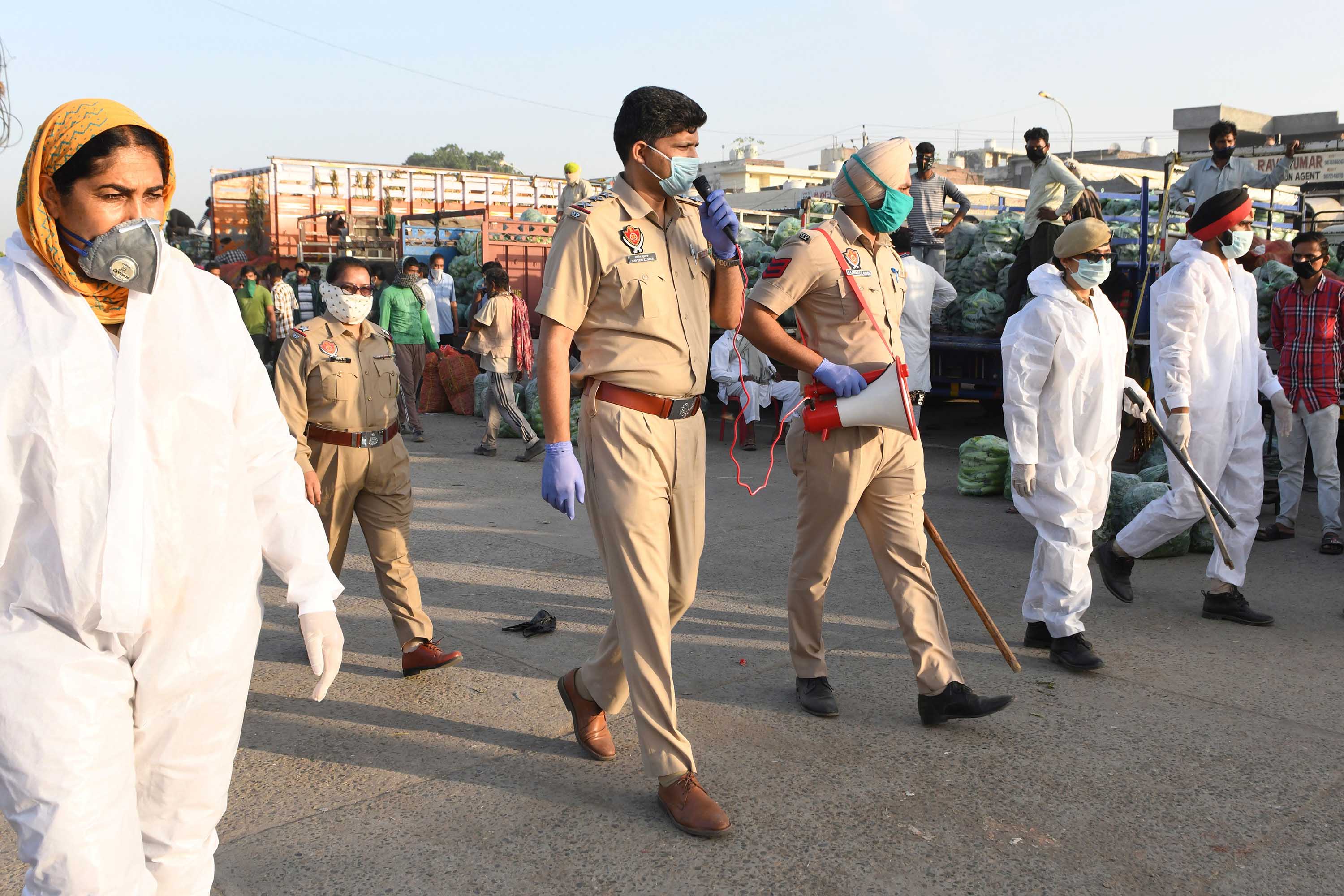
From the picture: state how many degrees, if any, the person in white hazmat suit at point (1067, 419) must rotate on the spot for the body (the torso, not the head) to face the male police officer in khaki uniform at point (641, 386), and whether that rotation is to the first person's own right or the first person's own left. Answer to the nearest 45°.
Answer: approximately 90° to the first person's own right

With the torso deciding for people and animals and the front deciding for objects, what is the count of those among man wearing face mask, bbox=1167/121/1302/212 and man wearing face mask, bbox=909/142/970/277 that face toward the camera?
2

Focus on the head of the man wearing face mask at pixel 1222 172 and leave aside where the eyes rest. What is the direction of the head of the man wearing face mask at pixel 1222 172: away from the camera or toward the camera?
toward the camera

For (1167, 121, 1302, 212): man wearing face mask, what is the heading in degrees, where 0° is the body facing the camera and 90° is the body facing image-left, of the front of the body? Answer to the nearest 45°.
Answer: approximately 0°

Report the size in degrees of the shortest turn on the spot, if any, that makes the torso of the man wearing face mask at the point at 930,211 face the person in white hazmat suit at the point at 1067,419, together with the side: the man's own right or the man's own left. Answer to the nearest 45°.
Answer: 0° — they already face them

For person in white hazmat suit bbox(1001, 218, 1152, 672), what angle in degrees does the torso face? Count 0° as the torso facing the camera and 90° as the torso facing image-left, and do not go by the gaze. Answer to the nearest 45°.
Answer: approximately 315°

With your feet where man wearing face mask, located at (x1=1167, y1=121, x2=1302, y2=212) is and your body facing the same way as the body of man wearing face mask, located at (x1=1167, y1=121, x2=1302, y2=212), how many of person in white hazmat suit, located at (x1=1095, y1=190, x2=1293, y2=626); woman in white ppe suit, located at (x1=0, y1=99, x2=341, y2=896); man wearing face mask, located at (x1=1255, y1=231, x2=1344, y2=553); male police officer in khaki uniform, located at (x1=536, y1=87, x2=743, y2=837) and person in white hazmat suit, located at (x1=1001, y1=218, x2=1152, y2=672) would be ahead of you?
5

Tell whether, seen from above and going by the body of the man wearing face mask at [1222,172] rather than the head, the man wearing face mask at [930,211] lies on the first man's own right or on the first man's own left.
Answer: on the first man's own right

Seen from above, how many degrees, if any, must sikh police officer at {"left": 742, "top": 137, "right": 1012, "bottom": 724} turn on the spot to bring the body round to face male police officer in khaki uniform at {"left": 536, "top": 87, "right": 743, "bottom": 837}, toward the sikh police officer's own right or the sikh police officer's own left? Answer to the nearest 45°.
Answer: approximately 90° to the sikh police officer's own right

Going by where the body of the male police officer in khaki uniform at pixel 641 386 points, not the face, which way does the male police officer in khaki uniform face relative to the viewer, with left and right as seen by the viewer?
facing the viewer and to the right of the viewer

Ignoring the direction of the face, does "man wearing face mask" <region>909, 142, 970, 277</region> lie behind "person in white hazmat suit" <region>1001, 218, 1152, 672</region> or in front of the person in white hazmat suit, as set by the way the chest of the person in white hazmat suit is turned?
behind

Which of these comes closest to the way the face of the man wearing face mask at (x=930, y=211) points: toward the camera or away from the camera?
toward the camera

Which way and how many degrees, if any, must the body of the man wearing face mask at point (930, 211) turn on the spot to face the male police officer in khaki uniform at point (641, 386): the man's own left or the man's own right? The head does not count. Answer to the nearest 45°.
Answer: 0° — they already face them

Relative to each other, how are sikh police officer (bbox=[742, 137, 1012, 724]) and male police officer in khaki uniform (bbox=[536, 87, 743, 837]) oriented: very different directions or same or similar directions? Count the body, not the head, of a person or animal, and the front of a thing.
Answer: same or similar directions

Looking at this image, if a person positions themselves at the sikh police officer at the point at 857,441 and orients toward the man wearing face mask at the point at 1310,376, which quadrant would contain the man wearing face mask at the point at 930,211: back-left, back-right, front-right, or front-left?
front-left
